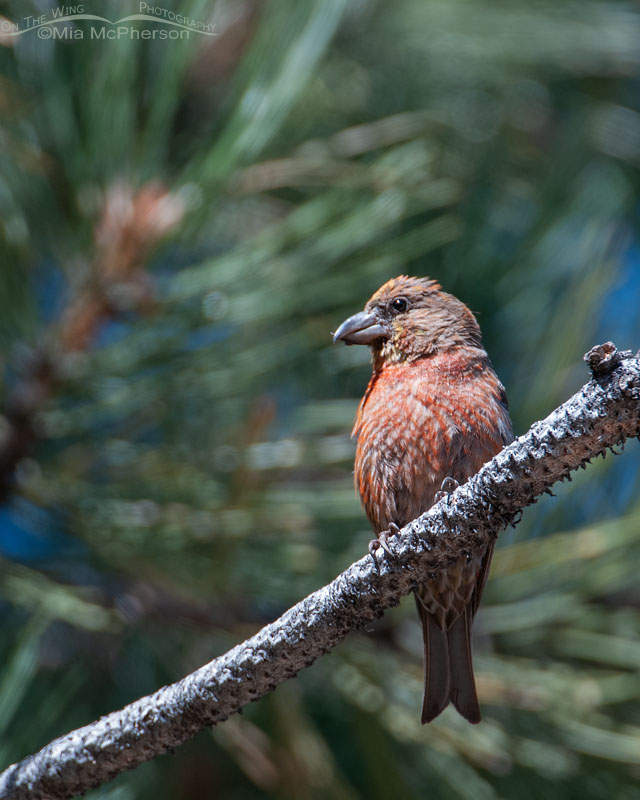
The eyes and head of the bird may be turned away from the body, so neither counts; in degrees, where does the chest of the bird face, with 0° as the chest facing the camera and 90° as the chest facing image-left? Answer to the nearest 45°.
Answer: approximately 45°
